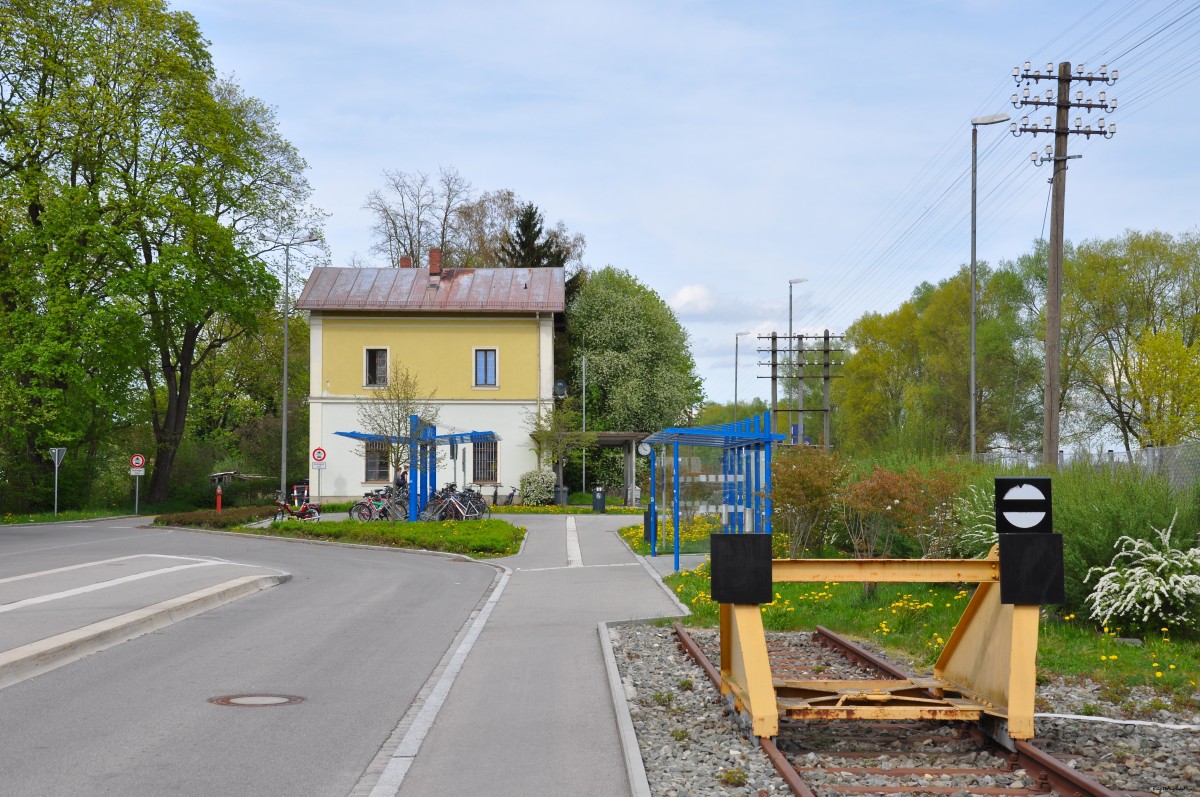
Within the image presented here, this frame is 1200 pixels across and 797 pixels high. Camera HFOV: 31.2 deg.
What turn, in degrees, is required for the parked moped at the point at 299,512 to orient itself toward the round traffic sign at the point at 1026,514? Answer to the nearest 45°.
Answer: approximately 90° to its left

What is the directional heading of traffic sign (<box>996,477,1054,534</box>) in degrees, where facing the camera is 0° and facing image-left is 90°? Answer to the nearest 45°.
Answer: approximately 0°

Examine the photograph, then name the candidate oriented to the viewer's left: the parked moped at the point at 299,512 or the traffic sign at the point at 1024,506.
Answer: the parked moped

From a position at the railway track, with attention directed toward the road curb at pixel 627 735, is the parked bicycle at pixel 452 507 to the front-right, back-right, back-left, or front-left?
front-right

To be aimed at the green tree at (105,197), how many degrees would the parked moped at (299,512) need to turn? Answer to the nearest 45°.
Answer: approximately 45° to its right

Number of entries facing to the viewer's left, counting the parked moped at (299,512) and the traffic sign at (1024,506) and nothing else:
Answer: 1

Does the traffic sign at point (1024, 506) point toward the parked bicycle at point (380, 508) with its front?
no

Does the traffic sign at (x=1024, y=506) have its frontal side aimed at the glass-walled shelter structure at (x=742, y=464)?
no

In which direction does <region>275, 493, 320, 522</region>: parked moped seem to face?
to the viewer's left

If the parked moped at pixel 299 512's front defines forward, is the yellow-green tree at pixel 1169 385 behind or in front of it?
behind

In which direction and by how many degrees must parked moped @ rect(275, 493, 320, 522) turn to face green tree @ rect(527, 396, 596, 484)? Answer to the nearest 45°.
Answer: approximately 135° to its right

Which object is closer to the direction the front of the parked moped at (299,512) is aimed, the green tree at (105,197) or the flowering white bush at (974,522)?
the green tree

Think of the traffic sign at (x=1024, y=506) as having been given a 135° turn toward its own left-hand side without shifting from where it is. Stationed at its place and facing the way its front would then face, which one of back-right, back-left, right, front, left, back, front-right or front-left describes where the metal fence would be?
front-left

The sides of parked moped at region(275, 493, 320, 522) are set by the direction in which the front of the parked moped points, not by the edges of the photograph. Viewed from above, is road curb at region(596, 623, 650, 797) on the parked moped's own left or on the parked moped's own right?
on the parked moped's own left
